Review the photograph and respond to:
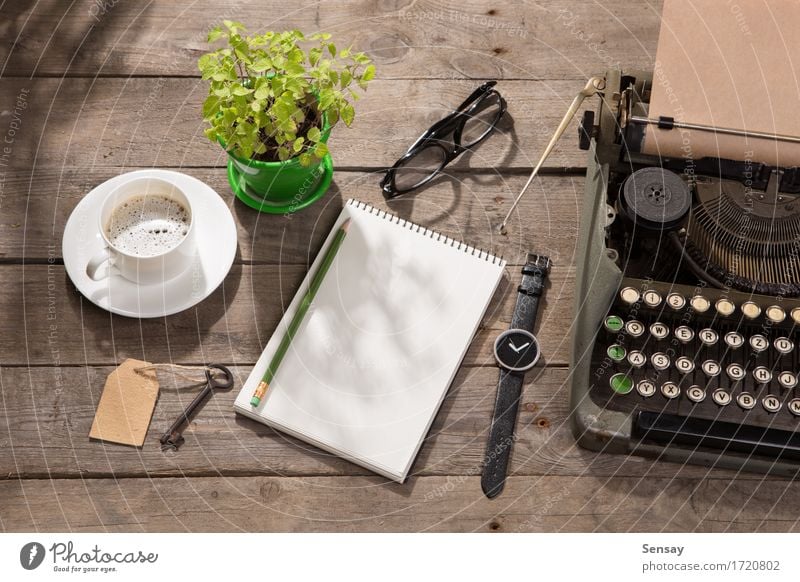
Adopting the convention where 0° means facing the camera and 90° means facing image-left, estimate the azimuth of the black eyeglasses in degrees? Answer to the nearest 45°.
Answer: approximately 315°

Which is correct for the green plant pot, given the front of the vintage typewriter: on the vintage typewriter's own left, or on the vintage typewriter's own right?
on the vintage typewriter's own right
